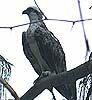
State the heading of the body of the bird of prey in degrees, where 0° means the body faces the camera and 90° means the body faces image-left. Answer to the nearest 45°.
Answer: approximately 45°
